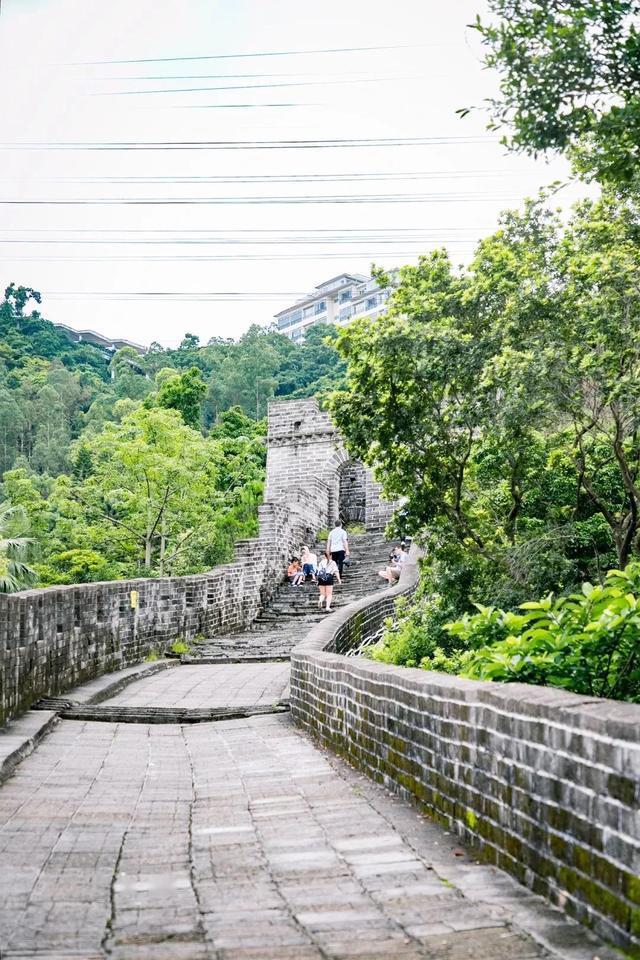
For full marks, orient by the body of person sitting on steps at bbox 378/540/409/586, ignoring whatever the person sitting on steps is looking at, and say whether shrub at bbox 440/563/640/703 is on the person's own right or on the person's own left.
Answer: on the person's own left

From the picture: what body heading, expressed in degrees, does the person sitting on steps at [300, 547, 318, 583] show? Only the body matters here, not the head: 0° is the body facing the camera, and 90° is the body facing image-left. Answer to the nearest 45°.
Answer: approximately 0°

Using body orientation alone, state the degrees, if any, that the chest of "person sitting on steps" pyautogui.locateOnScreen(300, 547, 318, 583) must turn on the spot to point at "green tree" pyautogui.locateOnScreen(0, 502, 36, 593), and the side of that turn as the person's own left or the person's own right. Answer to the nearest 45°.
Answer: approximately 45° to the person's own right
